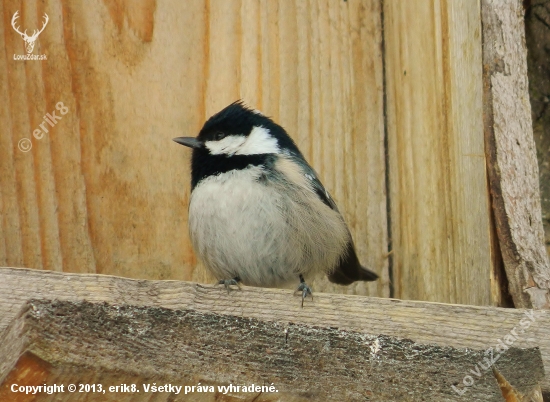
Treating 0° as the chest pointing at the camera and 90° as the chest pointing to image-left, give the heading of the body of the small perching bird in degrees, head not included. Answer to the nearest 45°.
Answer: approximately 45°

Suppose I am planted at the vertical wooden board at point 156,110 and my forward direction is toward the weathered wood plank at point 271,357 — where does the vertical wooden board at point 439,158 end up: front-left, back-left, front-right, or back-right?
front-left

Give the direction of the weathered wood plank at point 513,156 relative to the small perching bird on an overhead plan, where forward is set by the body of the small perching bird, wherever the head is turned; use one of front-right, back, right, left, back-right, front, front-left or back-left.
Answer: back-left
